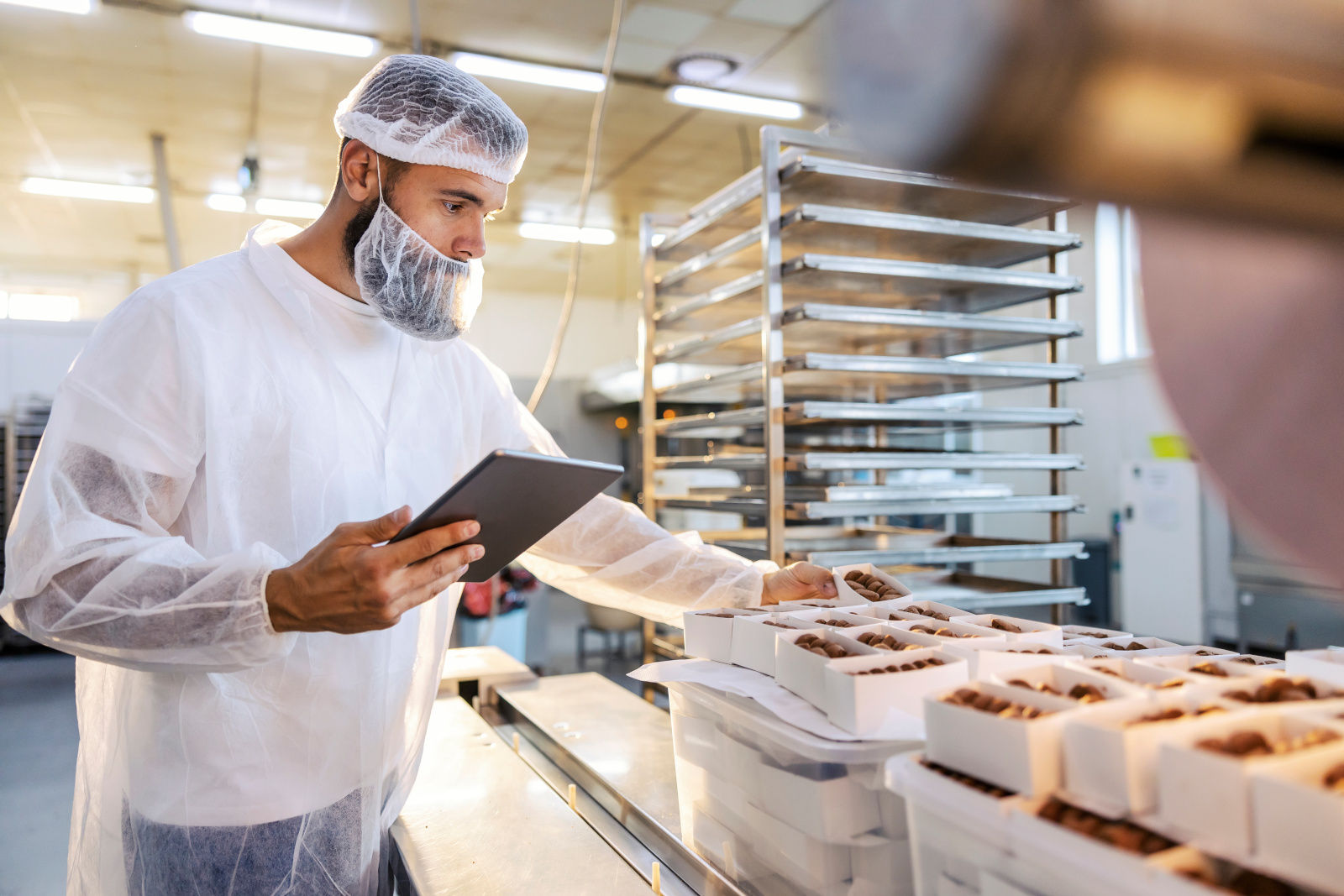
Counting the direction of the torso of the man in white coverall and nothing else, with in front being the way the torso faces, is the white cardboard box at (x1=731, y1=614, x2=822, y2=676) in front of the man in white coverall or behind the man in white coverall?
in front

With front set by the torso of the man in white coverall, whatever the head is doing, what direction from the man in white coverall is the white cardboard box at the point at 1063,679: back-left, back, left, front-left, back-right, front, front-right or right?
front

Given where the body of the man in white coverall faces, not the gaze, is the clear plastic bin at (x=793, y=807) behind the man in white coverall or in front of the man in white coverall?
in front

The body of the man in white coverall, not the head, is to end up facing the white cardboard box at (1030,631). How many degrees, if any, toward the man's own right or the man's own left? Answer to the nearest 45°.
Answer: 0° — they already face it

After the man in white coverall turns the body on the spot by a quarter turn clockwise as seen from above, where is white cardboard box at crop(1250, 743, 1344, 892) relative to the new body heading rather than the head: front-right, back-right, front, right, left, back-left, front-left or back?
left

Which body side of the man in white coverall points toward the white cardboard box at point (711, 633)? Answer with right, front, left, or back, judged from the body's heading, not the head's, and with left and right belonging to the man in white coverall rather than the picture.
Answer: front

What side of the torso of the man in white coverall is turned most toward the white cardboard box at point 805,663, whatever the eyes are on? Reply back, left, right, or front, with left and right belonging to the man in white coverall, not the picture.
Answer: front

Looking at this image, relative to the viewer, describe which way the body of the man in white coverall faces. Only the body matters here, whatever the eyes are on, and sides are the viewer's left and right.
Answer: facing the viewer and to the right of the viewer

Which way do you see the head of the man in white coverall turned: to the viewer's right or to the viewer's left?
to the viewer's right

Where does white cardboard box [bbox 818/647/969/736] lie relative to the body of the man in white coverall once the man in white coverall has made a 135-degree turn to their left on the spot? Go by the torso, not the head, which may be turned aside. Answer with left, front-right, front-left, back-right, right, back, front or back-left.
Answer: back-right

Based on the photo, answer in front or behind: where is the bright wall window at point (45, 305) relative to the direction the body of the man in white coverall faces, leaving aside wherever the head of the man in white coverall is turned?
behind

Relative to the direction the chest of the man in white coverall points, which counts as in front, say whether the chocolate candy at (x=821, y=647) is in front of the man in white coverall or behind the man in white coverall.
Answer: in front

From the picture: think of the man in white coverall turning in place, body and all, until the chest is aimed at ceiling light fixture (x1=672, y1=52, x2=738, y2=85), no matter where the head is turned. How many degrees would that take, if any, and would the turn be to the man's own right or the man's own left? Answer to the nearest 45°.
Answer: approximately 90° to the man's own left

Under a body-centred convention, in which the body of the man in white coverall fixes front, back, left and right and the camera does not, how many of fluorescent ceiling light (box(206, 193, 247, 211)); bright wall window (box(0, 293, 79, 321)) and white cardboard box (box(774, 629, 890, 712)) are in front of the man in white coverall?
1

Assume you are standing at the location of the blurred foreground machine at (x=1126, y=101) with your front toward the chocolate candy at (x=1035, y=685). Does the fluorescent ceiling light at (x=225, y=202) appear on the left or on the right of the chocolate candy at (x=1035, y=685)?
left

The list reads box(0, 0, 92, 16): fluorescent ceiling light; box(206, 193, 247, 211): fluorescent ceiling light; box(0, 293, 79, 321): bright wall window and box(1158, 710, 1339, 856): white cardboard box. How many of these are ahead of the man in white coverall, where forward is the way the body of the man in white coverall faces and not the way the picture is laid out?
1

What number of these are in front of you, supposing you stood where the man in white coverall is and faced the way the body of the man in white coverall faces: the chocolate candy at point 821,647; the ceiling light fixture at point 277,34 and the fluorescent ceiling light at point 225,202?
1

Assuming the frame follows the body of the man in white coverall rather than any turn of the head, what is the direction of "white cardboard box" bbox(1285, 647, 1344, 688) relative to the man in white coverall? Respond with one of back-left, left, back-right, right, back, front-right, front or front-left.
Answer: front

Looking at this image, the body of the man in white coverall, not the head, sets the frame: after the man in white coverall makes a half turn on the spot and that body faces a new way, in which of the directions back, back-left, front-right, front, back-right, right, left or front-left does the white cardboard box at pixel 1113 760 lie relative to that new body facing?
back

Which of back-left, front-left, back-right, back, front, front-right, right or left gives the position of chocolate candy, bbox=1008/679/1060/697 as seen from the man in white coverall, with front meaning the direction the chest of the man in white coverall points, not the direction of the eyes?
front

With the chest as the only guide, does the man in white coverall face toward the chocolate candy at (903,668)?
yes

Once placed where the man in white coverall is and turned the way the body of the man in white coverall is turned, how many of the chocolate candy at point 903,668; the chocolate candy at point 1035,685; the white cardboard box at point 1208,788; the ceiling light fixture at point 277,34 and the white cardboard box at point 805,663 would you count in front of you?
4
